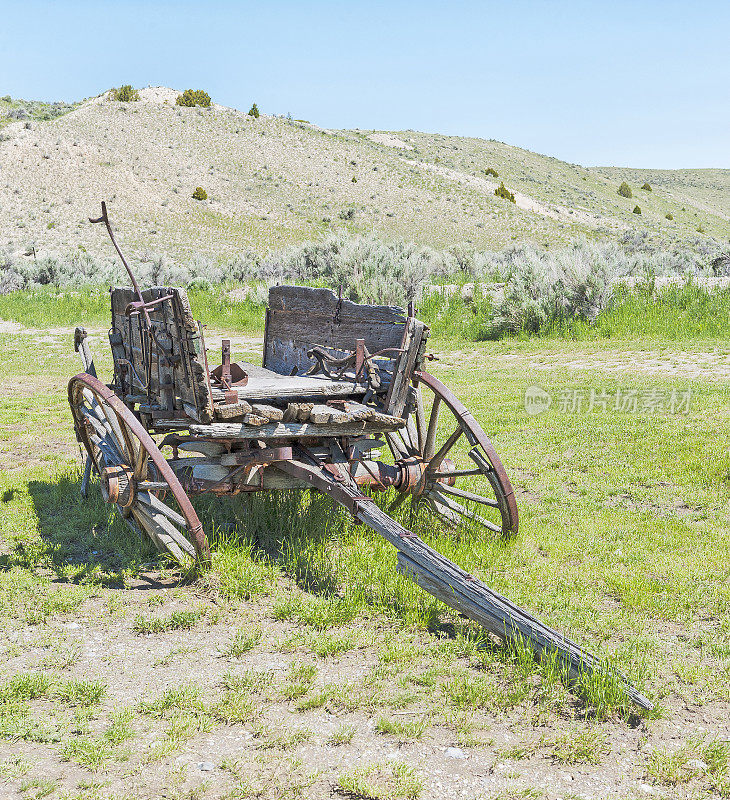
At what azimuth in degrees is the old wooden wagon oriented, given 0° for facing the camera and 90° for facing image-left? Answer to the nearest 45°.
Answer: approximately 315°
